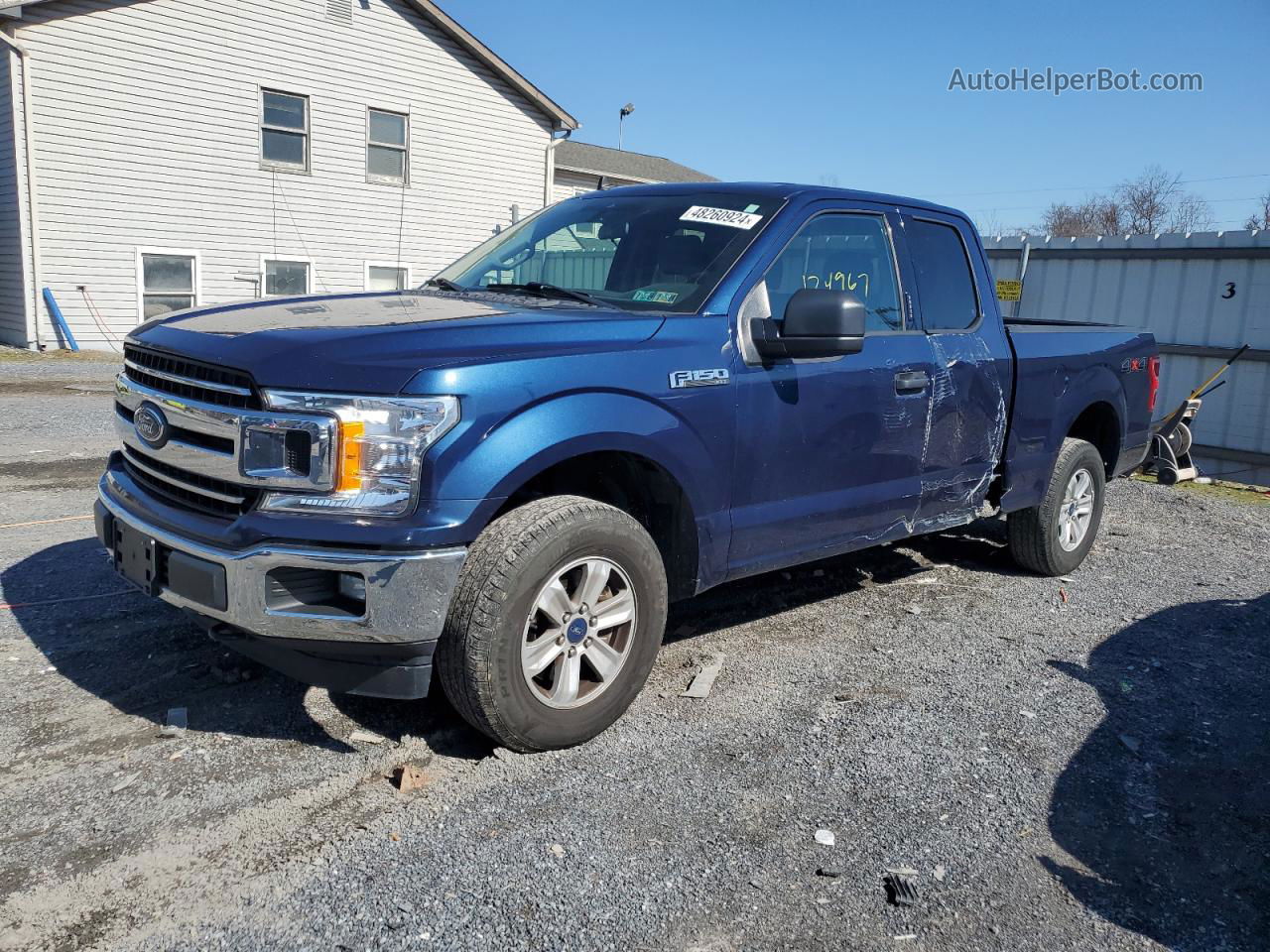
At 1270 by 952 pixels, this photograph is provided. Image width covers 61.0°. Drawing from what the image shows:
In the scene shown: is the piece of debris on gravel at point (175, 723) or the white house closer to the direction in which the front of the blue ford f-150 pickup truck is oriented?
the piece of debris on gravel

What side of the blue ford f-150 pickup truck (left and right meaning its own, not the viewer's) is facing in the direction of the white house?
right

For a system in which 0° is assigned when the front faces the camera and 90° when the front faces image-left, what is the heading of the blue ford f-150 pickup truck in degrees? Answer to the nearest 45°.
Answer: approximately 45°

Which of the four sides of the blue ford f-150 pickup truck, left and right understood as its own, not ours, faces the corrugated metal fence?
back

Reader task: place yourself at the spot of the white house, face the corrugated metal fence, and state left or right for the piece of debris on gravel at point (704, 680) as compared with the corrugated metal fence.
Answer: right

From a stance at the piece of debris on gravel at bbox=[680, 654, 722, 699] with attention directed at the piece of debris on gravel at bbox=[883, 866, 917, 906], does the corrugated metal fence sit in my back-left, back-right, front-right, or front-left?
back-left

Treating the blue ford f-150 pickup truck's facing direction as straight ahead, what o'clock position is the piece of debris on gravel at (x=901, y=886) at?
The piece of debris on gravel is roughly at 9 o'clock from the blue ford f-150 pickup truck.
